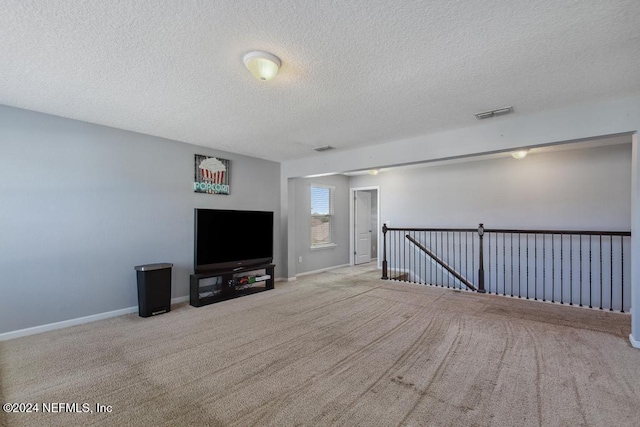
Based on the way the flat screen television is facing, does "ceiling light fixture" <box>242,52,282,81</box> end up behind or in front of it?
in front

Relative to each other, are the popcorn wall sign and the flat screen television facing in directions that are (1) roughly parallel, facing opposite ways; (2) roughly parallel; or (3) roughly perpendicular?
roughly parallel

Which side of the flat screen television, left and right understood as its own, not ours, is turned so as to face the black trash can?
right

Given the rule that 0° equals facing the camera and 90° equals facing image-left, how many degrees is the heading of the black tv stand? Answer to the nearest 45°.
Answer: approximately 315°

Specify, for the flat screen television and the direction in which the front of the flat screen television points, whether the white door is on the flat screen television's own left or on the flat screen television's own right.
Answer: on the flat screen television's own left

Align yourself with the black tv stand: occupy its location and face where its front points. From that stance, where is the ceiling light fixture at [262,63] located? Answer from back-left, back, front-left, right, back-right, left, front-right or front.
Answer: front-right

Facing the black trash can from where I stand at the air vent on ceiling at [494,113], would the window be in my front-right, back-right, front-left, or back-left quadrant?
front-right

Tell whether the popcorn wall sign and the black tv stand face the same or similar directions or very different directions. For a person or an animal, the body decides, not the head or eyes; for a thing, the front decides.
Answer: same or similar directions

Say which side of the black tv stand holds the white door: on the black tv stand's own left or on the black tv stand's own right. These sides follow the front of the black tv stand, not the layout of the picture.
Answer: on the black tv stand's own left

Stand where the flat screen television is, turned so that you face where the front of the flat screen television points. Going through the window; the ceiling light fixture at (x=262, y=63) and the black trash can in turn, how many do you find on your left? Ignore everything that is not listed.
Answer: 1

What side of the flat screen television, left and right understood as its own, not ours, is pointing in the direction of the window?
left

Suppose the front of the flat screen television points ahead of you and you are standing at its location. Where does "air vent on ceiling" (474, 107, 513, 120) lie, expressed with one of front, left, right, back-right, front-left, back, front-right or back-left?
front

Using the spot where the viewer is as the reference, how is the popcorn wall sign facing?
facing the viewer and to the right of the viewer

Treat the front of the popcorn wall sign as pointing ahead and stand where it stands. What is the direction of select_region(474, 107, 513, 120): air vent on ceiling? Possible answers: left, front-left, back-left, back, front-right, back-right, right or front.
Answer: front
